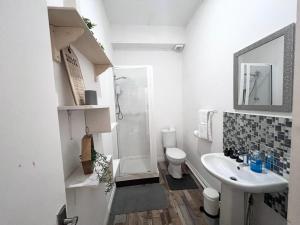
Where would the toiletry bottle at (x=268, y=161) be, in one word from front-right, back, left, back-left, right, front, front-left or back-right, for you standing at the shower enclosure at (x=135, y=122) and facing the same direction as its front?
front-left

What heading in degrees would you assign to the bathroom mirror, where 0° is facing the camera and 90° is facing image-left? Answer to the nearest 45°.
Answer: approximately 45°

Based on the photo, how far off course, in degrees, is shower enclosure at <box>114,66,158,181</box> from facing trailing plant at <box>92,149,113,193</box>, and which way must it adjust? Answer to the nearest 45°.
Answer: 0° — it already faces it

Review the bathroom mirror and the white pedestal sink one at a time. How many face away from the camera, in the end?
0

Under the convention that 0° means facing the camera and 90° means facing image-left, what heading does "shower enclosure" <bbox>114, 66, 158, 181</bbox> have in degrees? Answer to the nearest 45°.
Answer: approximately 0°

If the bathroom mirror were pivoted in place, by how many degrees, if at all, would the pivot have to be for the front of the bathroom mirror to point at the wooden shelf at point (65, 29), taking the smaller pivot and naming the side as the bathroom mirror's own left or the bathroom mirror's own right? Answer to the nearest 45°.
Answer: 0° — it already faces it

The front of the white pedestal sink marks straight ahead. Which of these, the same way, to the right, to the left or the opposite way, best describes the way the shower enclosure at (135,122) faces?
to the left

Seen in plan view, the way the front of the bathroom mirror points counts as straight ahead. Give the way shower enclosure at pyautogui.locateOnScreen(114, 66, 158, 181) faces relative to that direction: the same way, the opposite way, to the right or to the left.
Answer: to the left
